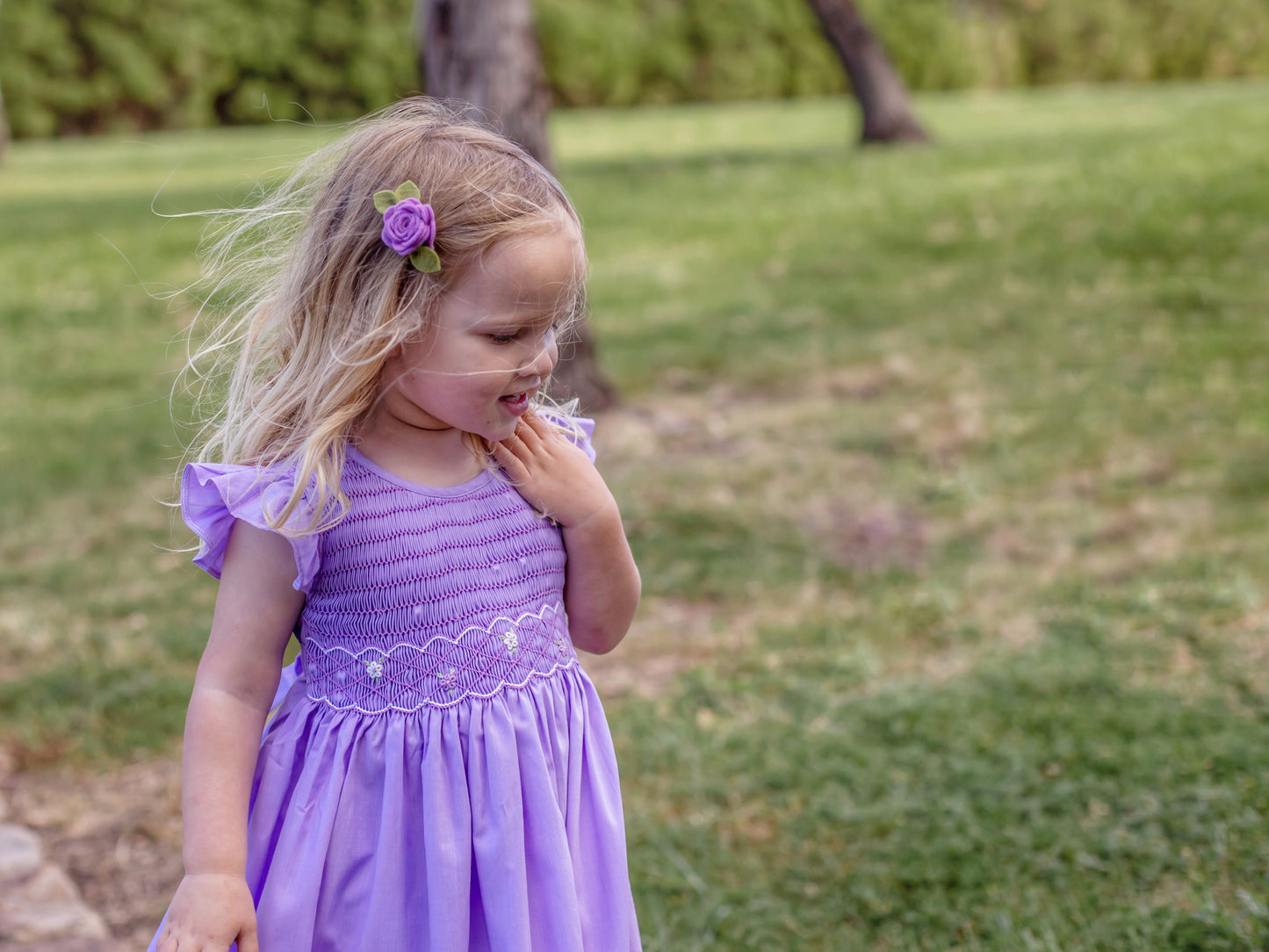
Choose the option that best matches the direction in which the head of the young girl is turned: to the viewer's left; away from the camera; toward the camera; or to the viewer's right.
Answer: to the viewer's right

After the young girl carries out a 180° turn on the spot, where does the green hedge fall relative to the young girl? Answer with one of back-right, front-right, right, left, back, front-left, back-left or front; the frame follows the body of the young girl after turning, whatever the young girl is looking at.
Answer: front-right

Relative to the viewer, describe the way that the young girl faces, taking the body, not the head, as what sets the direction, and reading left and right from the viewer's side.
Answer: facing the viewer and to the right of the viewer

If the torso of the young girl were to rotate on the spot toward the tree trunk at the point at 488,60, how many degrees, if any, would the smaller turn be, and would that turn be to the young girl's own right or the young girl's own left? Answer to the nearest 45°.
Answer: approximately 135° to the young girl's own left
